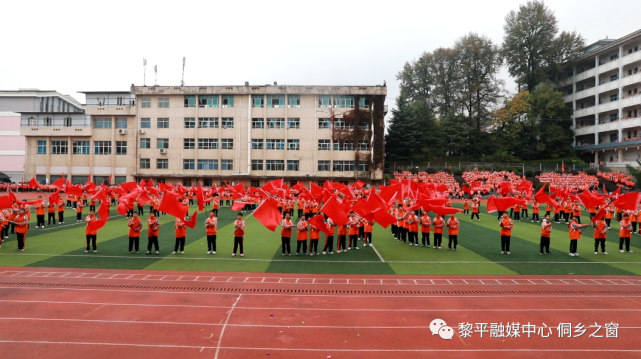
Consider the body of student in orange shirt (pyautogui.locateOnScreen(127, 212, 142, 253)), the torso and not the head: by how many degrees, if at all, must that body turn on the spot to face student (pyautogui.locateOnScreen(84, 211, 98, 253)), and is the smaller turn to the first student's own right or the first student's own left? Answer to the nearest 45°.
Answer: approximately 135° to the first student's own right

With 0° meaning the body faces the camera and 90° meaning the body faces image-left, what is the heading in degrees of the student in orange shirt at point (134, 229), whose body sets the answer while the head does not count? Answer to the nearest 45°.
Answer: approximately 0°

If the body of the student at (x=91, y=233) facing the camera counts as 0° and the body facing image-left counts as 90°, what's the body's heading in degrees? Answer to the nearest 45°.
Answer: approximately 0°

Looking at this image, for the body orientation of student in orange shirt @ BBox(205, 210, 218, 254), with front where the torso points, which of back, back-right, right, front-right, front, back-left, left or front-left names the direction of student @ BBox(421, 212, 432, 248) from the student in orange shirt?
left

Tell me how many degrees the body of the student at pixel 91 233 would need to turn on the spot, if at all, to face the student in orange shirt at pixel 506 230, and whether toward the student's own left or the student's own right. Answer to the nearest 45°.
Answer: approximately 45° to the student's own left

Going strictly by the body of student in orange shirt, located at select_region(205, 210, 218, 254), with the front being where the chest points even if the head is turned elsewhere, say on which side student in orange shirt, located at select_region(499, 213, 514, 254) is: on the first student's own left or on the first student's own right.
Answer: on the first student's own left

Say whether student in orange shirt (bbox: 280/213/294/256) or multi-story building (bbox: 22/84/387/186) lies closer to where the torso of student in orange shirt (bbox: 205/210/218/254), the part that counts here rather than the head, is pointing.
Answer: the student in orange shirt

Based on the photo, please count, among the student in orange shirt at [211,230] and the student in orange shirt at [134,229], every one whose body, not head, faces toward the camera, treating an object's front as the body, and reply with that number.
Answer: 2

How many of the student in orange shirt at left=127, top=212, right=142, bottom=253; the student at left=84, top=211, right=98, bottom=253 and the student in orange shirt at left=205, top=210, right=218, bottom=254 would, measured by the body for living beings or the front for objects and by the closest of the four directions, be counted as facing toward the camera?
3

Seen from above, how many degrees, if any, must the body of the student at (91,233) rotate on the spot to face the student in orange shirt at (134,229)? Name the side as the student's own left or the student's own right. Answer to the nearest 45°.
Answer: approximately 45° to the student's own left

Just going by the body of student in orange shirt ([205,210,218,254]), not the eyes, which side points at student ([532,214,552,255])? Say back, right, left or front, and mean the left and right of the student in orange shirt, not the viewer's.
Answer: left
